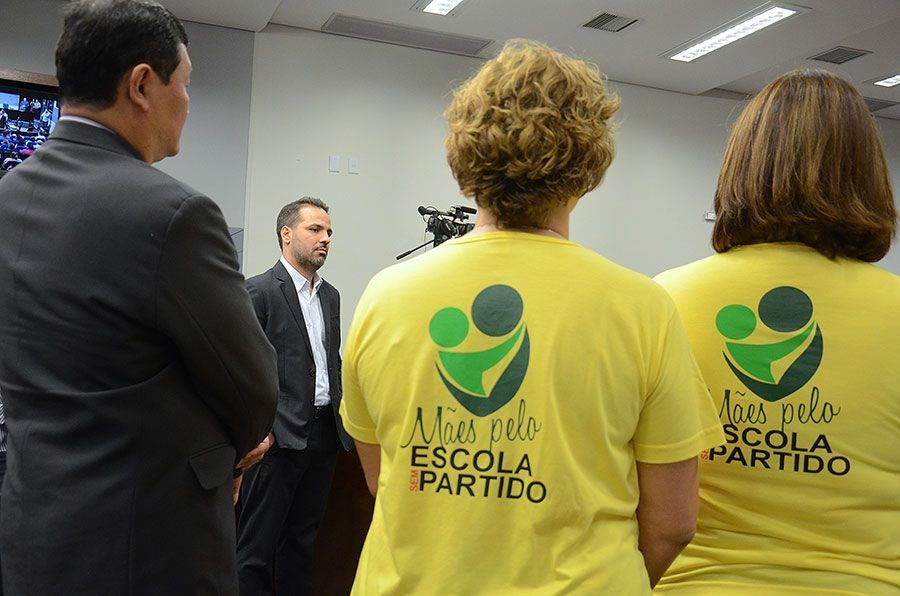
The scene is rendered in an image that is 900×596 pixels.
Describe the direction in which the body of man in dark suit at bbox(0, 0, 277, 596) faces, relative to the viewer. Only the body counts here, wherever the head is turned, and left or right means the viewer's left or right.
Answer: facing away from the viewer and to the right of the viewer

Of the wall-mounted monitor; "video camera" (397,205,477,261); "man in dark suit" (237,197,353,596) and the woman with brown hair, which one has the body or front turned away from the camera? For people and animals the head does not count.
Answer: the woman with brown hair

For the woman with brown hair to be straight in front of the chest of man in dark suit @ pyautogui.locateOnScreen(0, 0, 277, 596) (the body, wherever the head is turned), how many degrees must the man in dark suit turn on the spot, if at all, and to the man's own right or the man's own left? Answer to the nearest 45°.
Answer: approximately 90° to the man's own right

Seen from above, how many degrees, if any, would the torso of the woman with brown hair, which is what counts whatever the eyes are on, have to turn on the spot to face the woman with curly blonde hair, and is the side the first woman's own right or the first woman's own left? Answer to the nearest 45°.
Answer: approximately 135° to the first woman's own left

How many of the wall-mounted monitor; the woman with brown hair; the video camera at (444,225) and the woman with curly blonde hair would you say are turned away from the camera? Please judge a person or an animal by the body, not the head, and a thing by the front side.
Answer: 2

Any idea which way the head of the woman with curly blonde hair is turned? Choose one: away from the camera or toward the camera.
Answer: away from the camera

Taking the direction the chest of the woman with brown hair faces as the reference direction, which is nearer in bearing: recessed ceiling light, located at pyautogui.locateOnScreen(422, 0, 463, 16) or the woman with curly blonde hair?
the recessed ceiling light

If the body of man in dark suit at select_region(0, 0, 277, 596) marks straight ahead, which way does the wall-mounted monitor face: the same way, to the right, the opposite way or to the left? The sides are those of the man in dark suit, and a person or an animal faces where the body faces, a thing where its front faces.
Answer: to the right

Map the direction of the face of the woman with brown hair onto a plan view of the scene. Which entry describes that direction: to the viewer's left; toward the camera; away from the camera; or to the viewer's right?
away from the camera

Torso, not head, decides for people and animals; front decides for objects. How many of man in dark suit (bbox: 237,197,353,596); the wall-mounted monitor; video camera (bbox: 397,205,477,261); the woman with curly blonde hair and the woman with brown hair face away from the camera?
2

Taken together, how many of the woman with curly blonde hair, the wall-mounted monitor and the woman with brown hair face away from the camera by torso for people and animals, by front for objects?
2

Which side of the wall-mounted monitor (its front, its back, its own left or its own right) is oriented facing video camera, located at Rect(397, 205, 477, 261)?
left

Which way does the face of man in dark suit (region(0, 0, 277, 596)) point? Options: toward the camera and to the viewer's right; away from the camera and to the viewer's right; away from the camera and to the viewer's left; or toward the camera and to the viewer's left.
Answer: away from the camera and to the viewer's right
